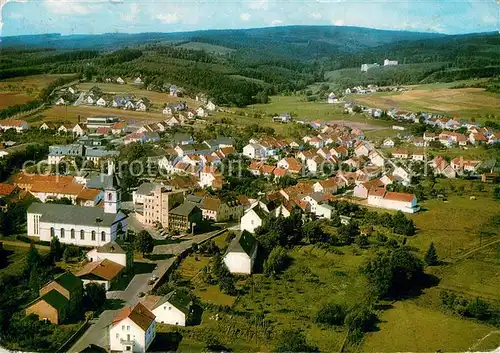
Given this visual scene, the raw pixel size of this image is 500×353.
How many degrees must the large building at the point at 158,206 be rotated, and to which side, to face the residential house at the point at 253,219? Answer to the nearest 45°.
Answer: approximately 90° to its left

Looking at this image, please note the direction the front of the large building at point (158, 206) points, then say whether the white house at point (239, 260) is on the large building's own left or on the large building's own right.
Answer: on the large building's own left

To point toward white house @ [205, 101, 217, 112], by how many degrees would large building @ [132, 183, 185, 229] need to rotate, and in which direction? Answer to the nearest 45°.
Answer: approximately 135° to its right

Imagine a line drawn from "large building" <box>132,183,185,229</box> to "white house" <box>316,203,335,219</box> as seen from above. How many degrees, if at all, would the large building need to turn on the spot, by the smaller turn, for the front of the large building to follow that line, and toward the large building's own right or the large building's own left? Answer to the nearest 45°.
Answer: approximately 135° to the large building's own left

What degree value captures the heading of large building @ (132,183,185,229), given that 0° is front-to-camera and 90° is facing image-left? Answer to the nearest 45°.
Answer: approximately 45°

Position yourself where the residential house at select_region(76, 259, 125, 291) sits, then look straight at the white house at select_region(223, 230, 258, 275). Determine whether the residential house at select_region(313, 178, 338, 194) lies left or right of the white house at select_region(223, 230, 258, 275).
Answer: left

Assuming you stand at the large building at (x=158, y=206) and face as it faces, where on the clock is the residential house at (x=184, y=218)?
The residential house is roughly at 9 o'clock from the large building.

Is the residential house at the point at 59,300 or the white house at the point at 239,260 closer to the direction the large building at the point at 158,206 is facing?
the residential house

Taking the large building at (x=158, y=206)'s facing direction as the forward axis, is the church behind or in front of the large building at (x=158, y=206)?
in front

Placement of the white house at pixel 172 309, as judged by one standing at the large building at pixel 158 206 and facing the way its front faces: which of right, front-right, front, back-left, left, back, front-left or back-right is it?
front-left

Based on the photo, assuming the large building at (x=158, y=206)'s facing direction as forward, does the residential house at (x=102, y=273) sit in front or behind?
in front
